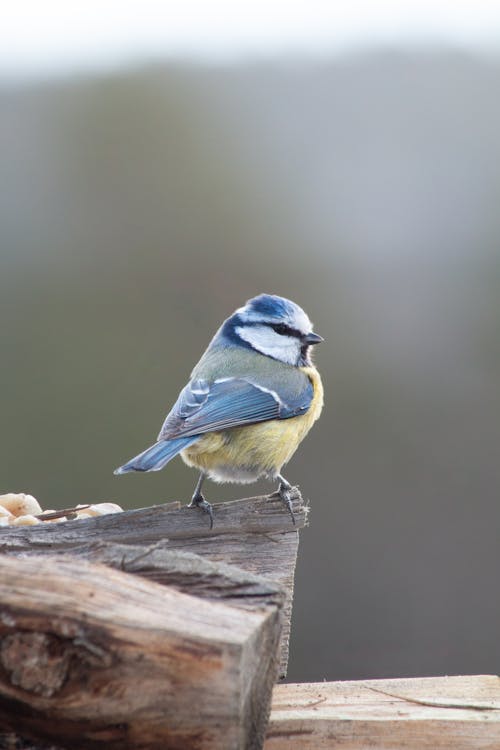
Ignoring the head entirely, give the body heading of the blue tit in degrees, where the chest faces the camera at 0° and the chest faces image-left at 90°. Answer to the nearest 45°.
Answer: approximately 270°

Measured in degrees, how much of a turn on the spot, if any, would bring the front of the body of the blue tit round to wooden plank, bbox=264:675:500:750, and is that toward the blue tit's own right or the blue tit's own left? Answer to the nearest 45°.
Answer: approximately 90° to the blue tit's own right
